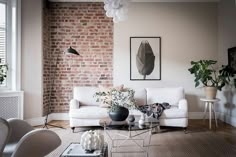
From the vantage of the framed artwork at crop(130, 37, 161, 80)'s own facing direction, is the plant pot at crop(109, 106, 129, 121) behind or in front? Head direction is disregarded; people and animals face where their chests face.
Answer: in front

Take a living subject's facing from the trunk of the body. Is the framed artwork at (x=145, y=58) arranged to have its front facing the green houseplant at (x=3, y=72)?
no

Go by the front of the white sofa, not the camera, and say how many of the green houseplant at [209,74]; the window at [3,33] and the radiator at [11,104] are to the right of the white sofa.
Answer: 2

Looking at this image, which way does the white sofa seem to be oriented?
toward the camera

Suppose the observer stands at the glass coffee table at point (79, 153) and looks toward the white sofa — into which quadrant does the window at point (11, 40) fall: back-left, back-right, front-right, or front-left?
front-left

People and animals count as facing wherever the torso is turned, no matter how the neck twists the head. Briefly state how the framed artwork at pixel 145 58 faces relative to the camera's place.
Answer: facing the viewer

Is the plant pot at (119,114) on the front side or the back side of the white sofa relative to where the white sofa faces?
on the front side

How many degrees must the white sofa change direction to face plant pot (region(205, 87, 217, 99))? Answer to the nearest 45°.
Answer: approximately 90° to its left

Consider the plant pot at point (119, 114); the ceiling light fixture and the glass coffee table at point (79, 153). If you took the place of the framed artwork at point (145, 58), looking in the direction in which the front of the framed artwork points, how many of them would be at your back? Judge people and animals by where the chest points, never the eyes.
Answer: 0

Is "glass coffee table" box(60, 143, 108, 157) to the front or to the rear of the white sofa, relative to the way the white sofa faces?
to the front

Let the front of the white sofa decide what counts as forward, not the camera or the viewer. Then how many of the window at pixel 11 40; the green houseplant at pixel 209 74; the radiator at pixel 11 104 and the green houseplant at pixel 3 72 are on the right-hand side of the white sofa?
3

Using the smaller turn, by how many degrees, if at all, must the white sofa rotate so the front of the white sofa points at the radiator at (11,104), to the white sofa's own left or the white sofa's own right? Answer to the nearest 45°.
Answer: approximately 90° to the white sofa's own right

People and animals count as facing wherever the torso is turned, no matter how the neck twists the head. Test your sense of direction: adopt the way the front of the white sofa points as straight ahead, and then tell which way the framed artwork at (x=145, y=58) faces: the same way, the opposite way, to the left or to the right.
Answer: the same way
